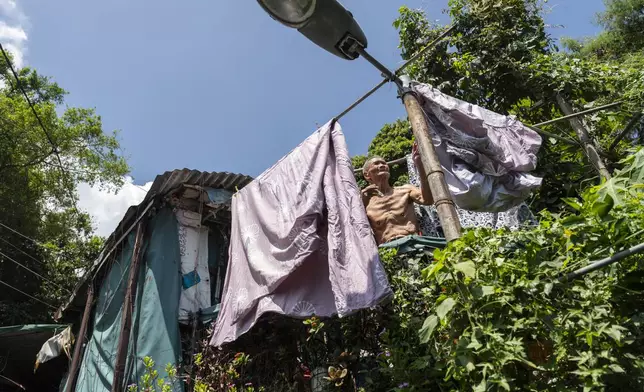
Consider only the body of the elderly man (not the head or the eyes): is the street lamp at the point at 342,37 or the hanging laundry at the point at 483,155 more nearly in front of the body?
the street lamp

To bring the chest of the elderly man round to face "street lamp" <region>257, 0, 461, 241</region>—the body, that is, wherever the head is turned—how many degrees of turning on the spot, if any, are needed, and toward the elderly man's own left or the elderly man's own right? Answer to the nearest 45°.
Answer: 0° — they already face it

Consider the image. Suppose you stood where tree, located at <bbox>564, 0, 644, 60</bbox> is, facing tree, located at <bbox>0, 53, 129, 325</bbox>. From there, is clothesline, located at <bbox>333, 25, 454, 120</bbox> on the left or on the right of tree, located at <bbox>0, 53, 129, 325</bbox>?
left

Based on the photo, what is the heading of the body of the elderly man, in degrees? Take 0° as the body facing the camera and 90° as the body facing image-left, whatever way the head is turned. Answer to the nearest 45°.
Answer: approximately 0°

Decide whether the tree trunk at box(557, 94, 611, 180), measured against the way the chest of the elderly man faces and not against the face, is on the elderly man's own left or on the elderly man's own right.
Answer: on the elderly man's own left
